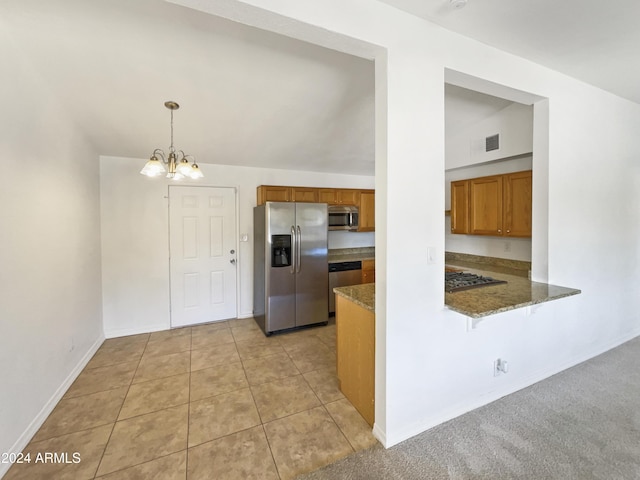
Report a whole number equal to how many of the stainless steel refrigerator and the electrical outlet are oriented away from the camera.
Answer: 0

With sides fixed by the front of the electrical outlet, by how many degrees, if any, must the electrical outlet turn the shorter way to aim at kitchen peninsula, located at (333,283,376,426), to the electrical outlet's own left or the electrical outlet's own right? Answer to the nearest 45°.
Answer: approximately 90° to the electrical outlet's own right

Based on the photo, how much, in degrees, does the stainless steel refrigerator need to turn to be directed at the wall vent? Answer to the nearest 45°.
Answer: approximately 45° to its left

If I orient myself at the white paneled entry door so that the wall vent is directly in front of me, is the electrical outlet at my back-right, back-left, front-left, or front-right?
front-right

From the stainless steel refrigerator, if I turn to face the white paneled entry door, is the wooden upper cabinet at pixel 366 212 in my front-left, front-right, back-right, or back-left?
back-right

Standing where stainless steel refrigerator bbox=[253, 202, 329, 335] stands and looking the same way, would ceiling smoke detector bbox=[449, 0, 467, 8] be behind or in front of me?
in front

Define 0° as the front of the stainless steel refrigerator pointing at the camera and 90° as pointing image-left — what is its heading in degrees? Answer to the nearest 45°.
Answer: approximately 315°

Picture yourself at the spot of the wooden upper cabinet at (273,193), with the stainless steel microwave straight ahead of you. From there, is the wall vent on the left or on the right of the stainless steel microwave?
right

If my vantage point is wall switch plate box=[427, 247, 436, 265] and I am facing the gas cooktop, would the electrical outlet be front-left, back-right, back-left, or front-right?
front-right

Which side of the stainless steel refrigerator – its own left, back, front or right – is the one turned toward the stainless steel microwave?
left

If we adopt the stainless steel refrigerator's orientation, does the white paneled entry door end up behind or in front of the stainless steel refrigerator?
behind
